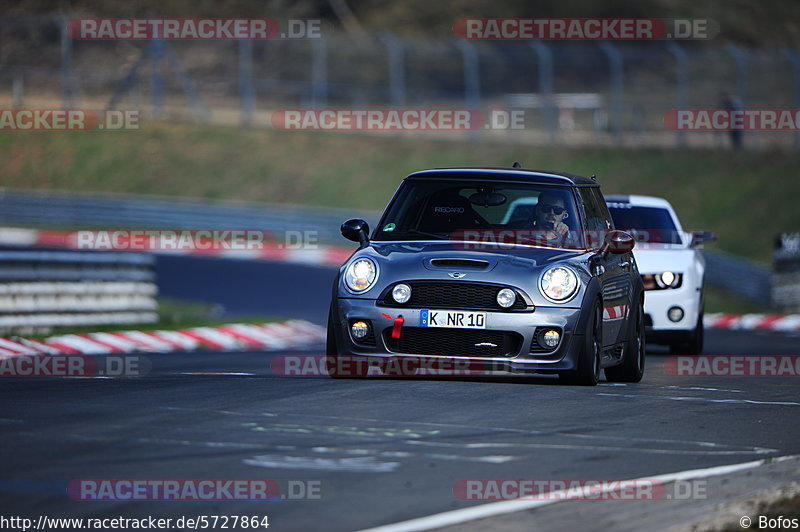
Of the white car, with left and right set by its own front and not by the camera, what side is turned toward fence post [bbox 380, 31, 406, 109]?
back

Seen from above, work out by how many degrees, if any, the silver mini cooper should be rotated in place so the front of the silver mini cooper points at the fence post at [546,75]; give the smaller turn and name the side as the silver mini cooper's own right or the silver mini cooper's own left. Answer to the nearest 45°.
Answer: approximately 180°

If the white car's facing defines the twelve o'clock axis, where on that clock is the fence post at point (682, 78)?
The fence post is roughly at 6 o'clock from the white car.

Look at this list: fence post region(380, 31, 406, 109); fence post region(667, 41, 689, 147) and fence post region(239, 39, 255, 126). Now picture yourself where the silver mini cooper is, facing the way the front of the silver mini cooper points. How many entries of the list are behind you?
3

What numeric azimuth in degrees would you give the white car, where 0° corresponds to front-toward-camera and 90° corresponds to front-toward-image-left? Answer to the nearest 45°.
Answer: approximately 0°

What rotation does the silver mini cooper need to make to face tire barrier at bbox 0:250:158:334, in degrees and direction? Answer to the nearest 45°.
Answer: approximately 135° to its right

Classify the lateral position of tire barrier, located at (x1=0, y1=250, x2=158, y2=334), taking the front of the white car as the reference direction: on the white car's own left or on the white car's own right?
on the white car's own right

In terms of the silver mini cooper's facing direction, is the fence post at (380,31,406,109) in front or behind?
behind

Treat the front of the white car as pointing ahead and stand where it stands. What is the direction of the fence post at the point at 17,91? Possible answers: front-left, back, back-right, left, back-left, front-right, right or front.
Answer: back-right

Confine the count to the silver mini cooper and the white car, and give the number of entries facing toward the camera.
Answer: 2

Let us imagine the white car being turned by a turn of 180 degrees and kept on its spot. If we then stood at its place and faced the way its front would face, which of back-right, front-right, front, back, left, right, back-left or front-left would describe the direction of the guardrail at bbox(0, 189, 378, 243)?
front-left
